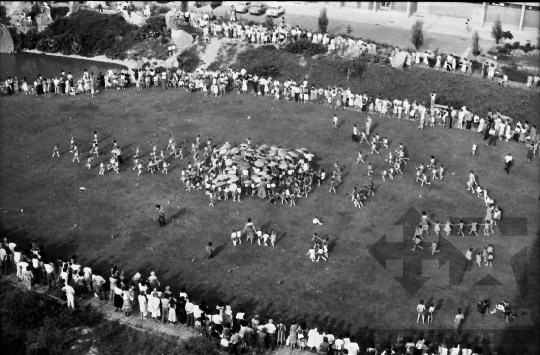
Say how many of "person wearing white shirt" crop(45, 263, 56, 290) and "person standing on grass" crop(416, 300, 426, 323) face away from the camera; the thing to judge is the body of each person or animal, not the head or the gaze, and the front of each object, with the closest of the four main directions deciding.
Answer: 2

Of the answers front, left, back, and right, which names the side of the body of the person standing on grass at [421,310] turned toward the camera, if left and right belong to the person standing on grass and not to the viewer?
back

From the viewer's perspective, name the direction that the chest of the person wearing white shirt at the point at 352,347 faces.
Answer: away from the camera

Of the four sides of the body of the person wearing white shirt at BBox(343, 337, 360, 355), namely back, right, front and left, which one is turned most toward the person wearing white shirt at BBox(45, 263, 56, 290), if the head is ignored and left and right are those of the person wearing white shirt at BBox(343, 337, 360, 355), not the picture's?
left

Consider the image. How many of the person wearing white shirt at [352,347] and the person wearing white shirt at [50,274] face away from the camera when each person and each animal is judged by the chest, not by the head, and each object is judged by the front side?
2

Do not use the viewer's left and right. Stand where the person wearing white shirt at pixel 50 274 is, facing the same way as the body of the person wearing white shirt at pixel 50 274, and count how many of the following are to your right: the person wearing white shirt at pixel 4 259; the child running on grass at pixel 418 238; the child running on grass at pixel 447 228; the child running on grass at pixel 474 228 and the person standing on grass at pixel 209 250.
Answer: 4

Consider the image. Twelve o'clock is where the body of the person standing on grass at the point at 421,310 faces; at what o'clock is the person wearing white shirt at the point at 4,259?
The person wearing white shirt is roughly at 9 o'clock from the person standing on grass.

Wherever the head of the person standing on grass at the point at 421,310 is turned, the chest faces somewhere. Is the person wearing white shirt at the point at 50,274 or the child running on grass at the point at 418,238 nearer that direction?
the child running on grass

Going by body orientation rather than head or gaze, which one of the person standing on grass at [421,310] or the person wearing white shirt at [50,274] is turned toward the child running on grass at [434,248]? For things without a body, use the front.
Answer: the person standing on grass

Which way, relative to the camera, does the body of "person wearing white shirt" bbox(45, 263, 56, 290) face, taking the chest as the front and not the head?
away from the camera

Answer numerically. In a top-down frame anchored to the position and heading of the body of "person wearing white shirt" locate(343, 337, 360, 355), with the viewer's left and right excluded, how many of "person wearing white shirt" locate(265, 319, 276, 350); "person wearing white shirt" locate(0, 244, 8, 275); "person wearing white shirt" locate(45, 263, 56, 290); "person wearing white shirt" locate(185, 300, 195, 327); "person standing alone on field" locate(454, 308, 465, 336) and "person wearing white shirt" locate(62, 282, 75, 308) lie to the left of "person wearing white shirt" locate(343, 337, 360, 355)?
5
